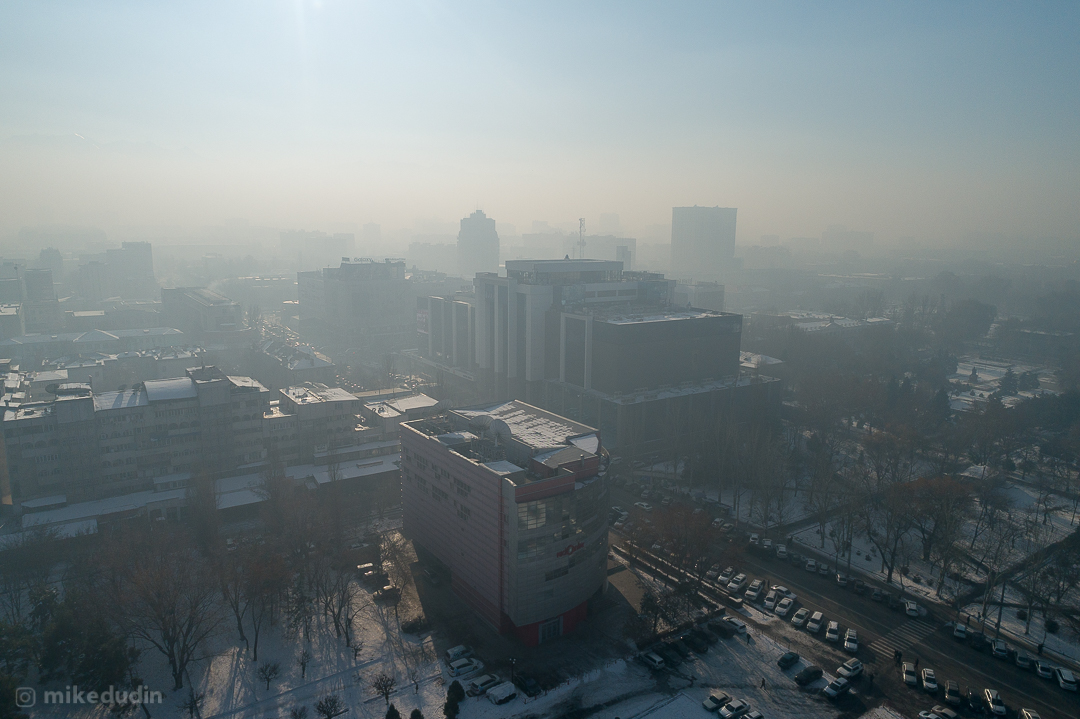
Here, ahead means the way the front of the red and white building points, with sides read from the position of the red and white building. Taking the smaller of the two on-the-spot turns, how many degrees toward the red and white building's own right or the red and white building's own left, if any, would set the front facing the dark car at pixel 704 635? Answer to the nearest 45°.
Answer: approximately 45° to the red and white building's own left

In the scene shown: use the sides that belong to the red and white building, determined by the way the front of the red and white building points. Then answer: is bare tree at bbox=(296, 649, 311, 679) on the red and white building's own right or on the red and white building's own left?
on the red and white building's own right

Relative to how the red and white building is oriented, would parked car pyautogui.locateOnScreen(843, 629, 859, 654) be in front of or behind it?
in front

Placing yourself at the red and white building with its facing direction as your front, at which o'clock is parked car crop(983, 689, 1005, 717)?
The parked car is roughly at 11 o'clock from the red and white building.

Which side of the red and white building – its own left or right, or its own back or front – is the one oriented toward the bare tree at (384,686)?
right

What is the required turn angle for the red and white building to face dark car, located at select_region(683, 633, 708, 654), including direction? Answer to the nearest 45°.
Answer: approximately 45° to its left

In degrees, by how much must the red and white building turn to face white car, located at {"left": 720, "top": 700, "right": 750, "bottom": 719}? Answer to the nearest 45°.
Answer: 0° — it already faces it

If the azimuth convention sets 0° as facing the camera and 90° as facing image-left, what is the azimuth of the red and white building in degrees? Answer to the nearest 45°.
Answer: approximately 315°

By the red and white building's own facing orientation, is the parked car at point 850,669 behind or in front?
in front

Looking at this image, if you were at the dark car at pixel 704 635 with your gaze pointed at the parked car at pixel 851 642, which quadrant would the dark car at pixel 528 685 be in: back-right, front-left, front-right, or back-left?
back-right

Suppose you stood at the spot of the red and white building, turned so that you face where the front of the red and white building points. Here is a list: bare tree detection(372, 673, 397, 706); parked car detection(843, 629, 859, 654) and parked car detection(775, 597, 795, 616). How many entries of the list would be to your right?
1

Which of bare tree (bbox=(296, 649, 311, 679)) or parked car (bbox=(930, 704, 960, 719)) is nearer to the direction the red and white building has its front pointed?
the parked car
